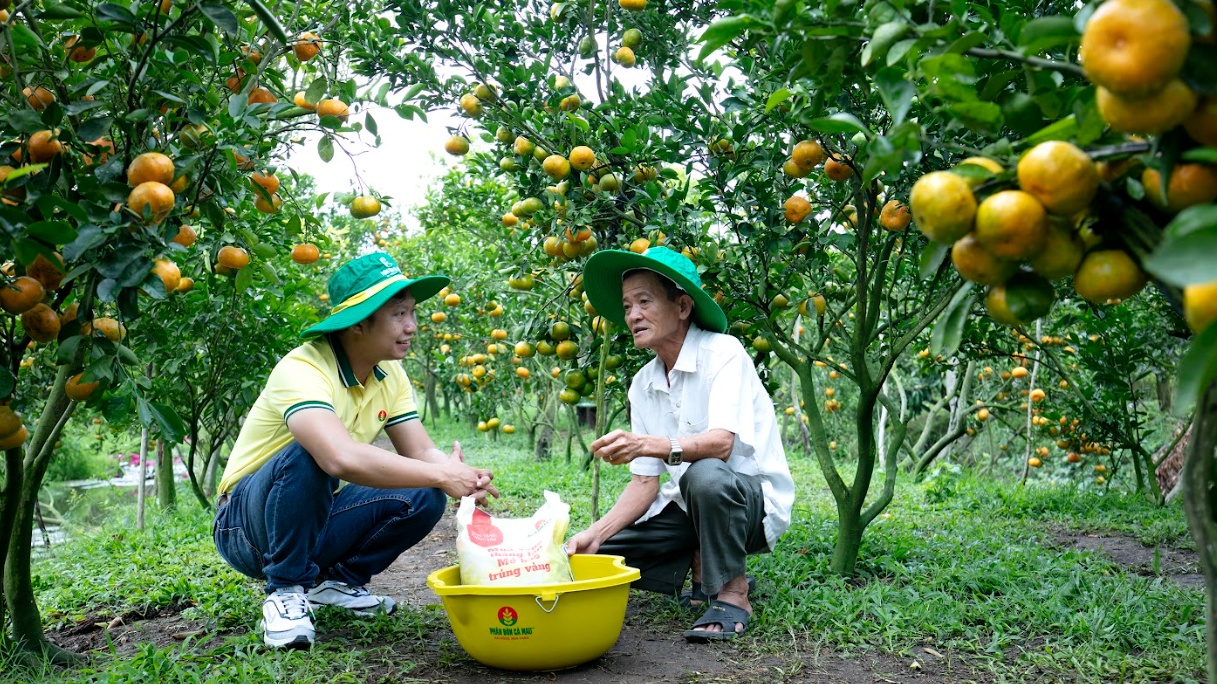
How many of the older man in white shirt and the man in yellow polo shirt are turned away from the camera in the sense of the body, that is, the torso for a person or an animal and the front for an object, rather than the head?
0

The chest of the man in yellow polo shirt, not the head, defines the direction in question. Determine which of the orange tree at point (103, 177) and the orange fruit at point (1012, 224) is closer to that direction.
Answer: the orange fruit

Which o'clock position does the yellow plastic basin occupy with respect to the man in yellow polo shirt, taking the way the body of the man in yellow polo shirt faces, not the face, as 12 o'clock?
The yellow plastic basin is roughly at 12 o'clock from the man in yellow polo shirt.

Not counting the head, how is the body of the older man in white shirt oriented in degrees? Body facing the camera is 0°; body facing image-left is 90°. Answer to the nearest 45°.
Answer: approximately 45°

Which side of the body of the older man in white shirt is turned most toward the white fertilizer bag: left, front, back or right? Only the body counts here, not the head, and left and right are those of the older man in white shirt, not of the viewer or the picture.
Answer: front

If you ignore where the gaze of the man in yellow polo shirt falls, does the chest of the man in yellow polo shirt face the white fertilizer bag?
yes

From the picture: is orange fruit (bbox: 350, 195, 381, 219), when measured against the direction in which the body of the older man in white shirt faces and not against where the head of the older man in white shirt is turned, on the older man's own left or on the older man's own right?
on the older man's own right

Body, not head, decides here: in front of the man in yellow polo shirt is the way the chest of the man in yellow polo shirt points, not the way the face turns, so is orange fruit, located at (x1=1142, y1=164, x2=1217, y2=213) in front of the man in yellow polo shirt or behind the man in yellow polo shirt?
in front

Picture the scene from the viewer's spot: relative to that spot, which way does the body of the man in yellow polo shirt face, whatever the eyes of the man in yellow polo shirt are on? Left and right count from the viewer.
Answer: facing the viewer and to the right of the viewer

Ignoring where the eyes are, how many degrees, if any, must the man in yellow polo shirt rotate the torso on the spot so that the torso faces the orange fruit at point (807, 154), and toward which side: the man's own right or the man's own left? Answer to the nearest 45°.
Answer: approximately 45° to the man's own left

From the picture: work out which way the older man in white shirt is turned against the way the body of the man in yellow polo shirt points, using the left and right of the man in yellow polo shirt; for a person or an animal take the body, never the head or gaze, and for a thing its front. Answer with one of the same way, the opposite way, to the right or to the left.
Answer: to the right
